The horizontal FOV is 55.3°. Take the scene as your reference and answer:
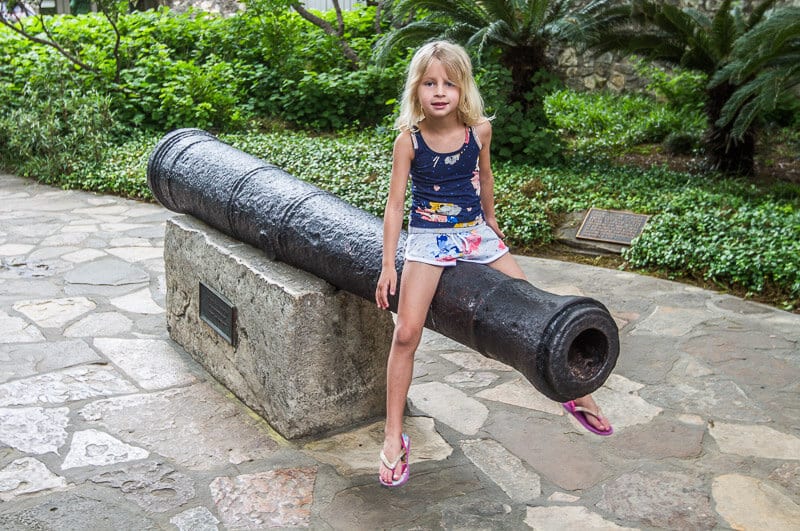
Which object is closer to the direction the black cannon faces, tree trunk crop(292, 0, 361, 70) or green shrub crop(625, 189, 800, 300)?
the green shrub

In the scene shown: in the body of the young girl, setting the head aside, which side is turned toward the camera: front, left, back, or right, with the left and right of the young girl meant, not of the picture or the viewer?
front

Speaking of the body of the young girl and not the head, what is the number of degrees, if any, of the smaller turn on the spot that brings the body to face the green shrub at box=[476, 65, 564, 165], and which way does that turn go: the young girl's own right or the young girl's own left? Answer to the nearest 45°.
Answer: approximately 180°

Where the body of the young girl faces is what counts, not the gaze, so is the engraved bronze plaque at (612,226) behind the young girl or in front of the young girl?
behind

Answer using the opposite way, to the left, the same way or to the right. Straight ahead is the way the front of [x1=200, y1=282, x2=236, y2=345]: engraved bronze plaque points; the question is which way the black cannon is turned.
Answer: to the left

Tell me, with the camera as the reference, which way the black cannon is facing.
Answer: facing the viewer and to the right of the viewer

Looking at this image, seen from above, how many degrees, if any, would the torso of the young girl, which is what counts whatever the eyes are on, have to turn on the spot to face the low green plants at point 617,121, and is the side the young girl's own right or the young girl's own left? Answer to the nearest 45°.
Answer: approximately 180°

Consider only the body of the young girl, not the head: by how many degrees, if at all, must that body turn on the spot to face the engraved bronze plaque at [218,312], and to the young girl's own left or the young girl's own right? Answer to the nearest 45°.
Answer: approximately 135° to the young girl's own right

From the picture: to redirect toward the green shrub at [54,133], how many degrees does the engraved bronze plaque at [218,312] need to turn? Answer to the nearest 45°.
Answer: approximately 135° to its right

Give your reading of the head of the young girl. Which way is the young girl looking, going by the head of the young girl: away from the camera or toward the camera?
toward the camera

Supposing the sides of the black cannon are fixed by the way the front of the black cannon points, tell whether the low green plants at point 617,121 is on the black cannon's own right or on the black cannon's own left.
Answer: on the black cannon's own left

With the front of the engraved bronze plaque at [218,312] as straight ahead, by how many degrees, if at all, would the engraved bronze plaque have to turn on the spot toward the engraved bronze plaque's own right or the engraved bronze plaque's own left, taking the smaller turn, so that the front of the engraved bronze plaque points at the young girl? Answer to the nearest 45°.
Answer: approximately 90° to the engraved bronze plaque's own left

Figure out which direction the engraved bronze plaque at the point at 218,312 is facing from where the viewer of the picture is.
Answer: facing the viewer and to the left of the viewer

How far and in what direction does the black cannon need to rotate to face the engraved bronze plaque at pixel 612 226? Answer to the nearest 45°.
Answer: approximately 90° to its left
